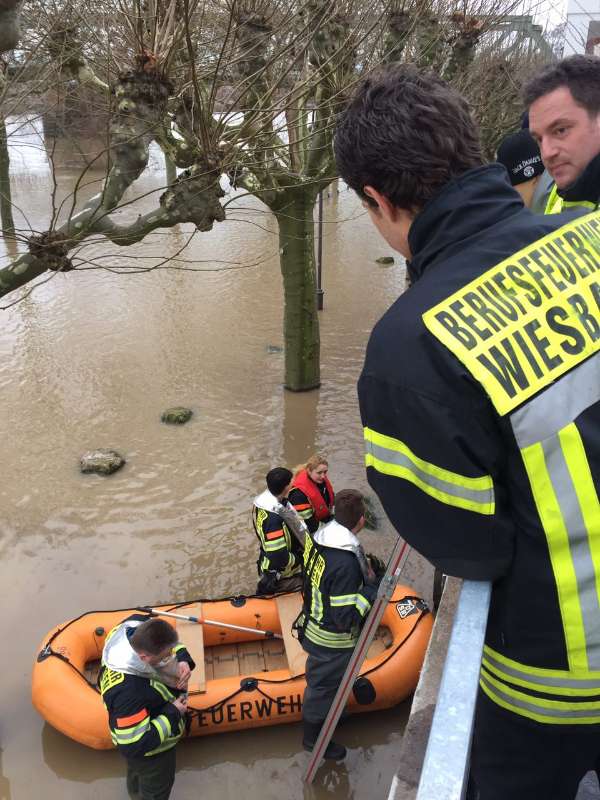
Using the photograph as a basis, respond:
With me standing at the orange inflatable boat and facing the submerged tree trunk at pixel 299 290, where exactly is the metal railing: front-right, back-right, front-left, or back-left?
back-right

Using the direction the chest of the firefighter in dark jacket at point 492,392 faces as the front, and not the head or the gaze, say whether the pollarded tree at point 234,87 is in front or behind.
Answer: in front

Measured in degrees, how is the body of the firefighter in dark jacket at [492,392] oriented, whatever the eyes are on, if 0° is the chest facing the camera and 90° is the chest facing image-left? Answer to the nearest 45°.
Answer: approximately 135°

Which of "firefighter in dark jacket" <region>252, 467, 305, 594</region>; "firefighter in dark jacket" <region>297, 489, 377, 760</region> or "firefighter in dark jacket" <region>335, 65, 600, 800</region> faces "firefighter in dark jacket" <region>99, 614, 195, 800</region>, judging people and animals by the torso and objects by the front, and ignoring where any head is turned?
"firefighter in dark jacket" <region>335, 65, 600, 800</region>

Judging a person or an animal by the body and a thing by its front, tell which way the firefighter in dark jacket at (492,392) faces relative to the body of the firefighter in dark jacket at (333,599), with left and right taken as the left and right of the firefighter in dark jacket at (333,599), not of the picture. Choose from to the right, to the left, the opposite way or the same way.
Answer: to the left

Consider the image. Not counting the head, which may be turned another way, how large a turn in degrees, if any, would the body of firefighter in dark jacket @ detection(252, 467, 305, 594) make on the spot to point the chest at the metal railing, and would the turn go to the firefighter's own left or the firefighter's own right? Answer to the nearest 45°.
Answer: approximately 135° to the firefighter's own right

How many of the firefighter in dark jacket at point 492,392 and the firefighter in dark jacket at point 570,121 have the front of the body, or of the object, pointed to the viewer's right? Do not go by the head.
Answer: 0

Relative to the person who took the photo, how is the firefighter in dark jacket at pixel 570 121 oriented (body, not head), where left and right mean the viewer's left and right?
facing the viewer and to the left of the viewer

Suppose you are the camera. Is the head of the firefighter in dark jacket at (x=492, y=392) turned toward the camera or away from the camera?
away from the camera

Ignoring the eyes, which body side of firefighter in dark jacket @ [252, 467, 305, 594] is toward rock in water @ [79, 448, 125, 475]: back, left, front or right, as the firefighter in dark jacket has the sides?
left

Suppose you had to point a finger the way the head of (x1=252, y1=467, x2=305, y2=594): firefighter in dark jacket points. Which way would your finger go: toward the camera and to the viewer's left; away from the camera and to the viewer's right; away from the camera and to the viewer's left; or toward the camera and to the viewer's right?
away from the camera and to the viewer's right

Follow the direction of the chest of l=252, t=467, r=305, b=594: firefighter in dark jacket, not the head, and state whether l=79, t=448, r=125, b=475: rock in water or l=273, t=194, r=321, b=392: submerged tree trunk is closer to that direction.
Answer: the submerged tree trunk

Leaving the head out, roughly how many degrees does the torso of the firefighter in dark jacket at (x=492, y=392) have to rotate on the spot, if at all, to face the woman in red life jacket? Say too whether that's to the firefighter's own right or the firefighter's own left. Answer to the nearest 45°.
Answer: approximately 45° to the firefighter's own right

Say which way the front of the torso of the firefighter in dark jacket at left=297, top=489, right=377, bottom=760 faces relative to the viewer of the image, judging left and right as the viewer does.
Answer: facing away from the viewer and to the right of the viewer

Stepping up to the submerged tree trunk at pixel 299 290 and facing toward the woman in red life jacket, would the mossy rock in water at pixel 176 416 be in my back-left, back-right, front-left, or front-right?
front-right
